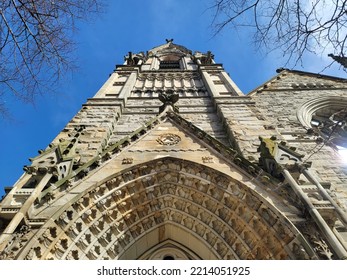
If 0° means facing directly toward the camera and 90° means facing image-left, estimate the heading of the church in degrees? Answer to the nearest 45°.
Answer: approximately 0°
